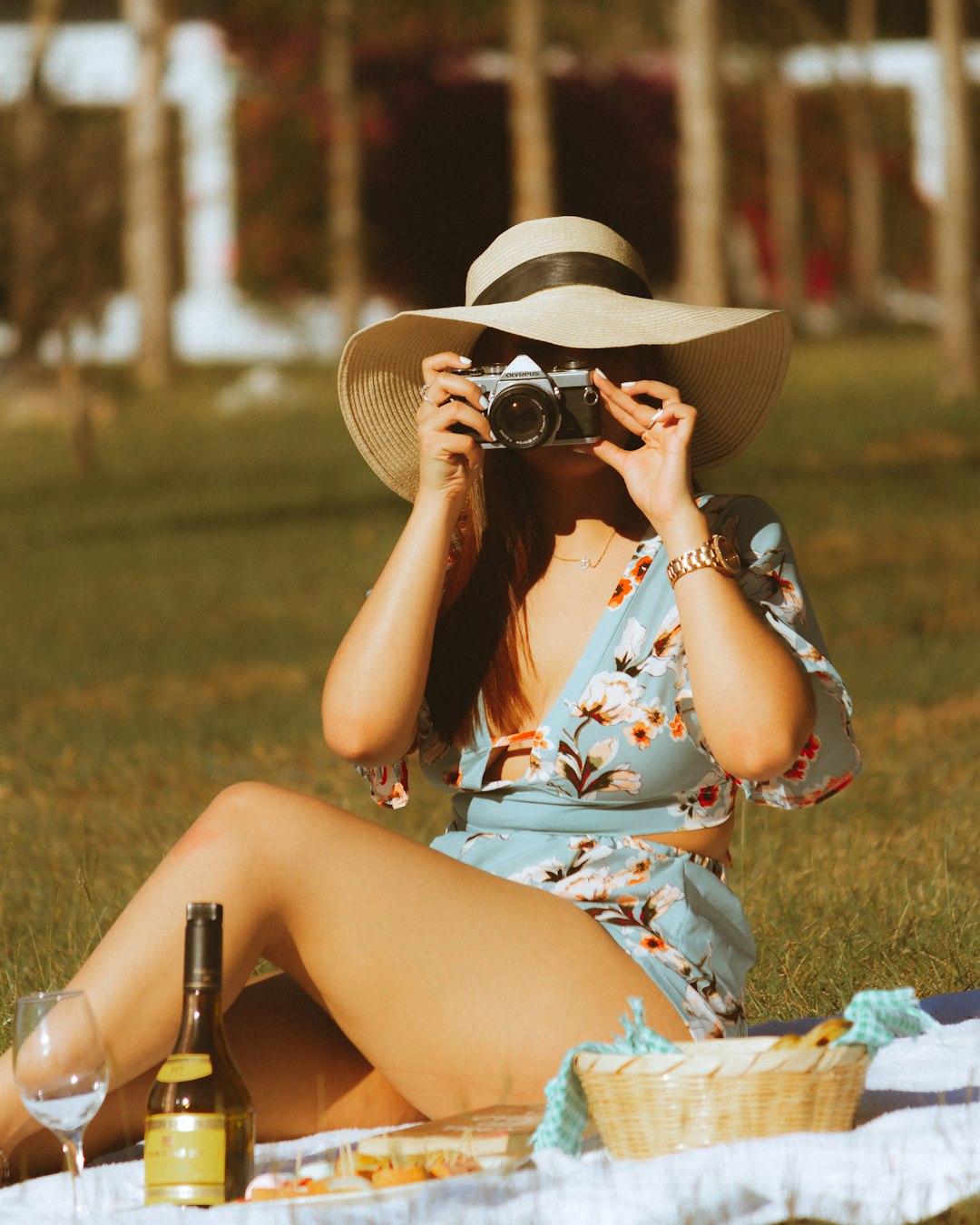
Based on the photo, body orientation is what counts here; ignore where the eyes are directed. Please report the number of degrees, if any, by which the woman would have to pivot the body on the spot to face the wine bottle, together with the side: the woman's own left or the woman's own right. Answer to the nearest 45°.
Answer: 0° — they already face it

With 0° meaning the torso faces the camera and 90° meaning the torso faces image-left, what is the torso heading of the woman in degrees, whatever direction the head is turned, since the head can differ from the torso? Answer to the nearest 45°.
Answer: approximately 45°

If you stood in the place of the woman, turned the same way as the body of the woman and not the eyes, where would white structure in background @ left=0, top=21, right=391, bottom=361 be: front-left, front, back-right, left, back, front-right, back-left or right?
back-right

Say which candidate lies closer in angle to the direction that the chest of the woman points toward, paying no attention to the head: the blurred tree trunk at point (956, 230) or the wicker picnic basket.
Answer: the wicker picnic basket

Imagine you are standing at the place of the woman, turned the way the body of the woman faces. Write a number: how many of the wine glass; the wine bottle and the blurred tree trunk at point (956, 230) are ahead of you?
2

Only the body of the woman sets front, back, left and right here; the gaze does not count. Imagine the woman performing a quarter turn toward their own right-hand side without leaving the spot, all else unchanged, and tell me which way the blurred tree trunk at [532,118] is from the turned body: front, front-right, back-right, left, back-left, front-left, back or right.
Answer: front-right

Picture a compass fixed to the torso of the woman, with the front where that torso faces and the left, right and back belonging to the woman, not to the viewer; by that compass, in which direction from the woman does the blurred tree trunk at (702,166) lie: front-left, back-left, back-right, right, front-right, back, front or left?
back-right

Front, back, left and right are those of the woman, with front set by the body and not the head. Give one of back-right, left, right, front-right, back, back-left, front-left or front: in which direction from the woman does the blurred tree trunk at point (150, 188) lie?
back-right

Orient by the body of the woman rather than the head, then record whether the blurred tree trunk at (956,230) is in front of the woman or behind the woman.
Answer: behind

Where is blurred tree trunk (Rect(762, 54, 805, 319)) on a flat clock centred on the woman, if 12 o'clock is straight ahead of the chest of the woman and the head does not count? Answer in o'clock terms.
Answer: The blurred tree trunk is roughly at 5 o'clock from the woman.

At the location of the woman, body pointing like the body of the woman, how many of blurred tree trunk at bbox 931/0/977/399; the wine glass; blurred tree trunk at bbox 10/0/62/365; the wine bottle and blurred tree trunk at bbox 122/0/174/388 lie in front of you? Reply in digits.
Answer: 2
